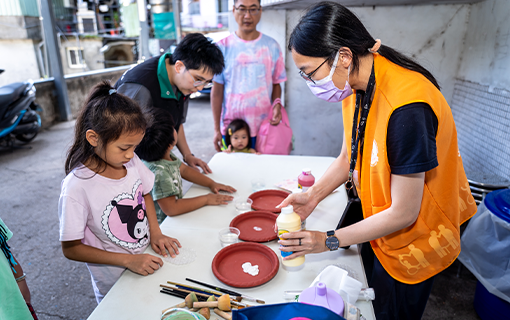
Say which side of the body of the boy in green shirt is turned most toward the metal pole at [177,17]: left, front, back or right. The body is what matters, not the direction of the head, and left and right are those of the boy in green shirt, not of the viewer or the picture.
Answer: left

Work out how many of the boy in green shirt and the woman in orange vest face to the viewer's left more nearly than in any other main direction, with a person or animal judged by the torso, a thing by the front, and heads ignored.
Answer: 1

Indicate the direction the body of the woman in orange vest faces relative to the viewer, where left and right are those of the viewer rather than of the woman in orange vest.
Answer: facing to the left of the viewer

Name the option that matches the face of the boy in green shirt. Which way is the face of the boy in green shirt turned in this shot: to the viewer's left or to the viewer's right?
to the viewer's right

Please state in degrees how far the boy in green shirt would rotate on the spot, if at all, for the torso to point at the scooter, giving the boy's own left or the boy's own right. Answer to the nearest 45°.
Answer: approximately 135° to the boy's own left

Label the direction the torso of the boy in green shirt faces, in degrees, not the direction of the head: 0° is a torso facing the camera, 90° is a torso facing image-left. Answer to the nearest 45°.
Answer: approximately 270°

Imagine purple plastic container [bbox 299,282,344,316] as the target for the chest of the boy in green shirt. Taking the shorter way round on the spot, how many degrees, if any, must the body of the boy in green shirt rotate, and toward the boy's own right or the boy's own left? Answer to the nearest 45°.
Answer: approximately 45° to the boy's own right

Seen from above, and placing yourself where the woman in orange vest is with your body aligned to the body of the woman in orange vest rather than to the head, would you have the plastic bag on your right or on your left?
on your right

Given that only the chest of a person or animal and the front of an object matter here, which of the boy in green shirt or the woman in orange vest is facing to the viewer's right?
the boy in green shirt
